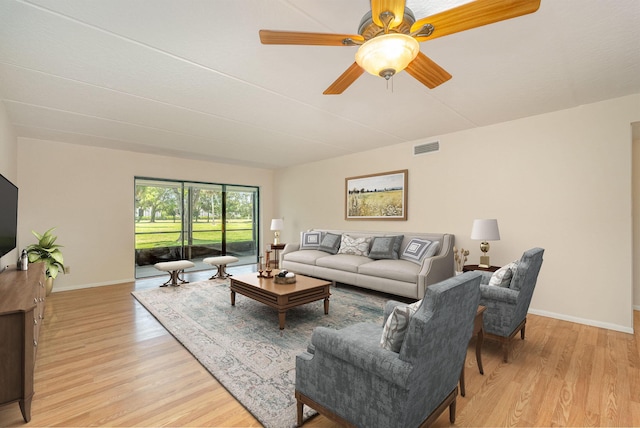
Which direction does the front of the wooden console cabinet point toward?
to the viewer's right

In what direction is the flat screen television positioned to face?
to the viewer's right

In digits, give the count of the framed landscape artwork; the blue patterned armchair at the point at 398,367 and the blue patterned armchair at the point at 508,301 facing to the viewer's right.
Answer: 0

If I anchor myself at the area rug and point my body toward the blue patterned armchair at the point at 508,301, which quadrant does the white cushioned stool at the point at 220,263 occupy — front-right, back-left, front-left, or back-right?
back-left

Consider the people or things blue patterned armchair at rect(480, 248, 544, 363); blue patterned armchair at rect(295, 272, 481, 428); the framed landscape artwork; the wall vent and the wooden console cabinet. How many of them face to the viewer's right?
1

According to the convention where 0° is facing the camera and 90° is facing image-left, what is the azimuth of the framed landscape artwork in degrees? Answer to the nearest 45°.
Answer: approximately 45°

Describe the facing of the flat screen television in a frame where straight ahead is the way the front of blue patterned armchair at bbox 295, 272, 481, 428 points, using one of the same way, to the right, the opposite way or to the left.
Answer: to the right

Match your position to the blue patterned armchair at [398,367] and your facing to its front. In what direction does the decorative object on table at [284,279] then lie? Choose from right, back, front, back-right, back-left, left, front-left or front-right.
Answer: front

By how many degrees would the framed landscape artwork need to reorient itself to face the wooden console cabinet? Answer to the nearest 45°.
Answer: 0° — it already faces it

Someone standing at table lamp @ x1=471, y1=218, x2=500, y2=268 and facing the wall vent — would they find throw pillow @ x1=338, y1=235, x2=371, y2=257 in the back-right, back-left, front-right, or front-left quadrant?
front-left

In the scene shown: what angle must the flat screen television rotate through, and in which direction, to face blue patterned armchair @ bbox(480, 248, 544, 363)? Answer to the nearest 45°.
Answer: approximately 45° to its right

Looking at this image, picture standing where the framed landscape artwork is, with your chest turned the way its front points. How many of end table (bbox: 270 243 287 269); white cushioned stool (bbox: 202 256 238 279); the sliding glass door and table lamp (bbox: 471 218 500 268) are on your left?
1

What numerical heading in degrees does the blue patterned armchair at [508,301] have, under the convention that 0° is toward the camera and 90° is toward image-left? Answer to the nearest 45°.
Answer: approximately 135°

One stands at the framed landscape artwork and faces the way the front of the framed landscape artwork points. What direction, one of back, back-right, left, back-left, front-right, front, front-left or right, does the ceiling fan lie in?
front-left
